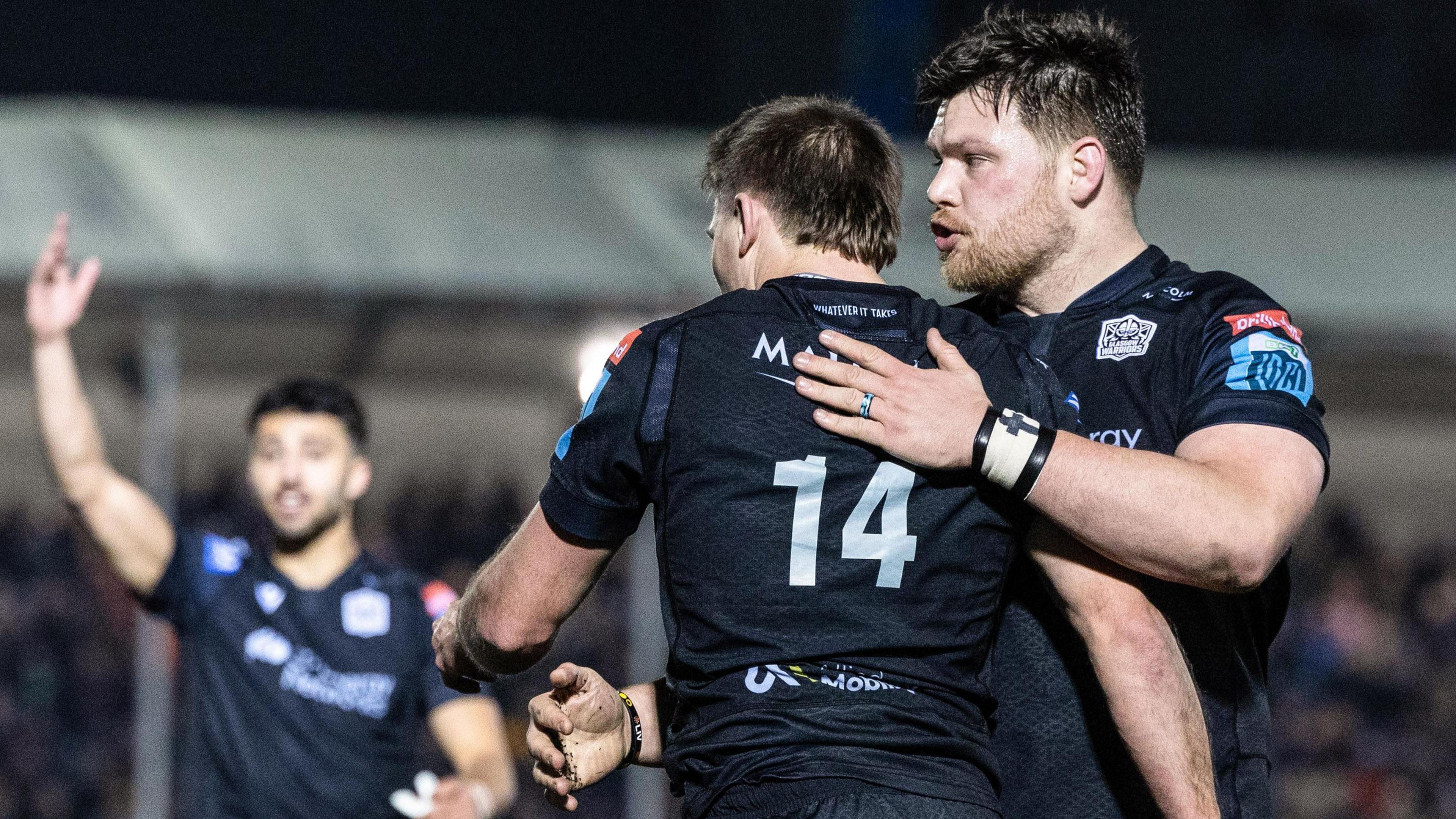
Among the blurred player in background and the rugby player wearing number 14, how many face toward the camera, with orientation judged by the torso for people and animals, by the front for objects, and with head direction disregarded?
1

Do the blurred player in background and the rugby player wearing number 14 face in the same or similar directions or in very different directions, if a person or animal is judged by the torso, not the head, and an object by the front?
very different directions

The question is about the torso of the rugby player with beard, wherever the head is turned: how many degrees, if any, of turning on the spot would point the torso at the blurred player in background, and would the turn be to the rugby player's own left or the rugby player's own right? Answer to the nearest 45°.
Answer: approximately 90° to the rugby player's own right

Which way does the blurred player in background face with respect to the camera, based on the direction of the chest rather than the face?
toward the camera

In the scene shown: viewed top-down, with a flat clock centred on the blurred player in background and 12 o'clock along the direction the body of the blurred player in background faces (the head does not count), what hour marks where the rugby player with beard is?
The rugby player with beard is roughly at 11 o'clock from the blurred player in background.

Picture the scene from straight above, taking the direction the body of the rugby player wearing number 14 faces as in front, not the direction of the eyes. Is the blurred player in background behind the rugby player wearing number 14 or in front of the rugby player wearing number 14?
in front

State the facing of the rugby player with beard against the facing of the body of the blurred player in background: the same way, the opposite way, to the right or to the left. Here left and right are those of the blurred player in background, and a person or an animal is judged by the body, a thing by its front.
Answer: to the right

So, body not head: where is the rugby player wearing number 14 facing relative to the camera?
away from the camera

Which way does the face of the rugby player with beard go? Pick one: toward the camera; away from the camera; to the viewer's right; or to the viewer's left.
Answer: to the viewer's left

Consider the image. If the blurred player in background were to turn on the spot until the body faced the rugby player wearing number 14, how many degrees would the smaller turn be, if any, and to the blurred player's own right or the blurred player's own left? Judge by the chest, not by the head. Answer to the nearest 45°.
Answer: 0° — they already face them

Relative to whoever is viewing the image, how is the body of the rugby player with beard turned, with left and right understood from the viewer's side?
facing the viewer and to the left of the viewer

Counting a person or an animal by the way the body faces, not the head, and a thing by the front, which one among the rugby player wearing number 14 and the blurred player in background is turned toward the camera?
the blurred player in background
